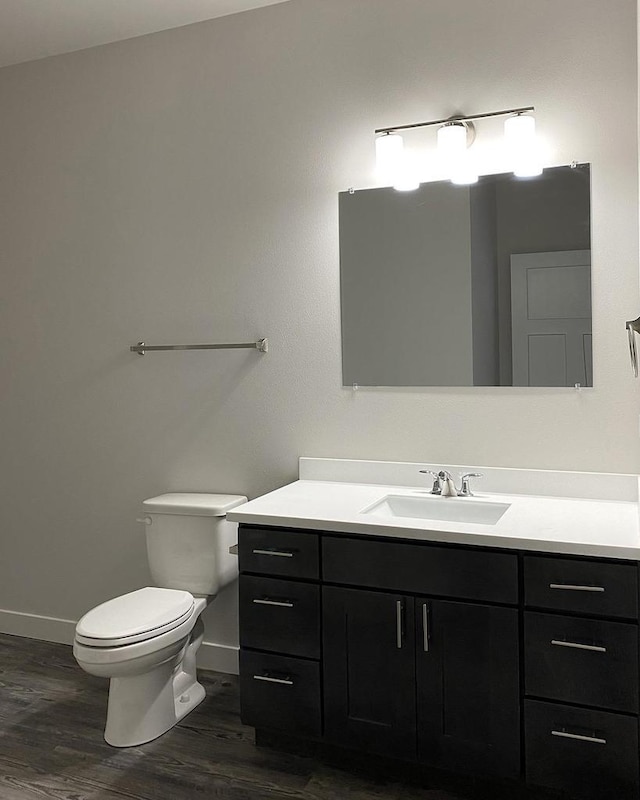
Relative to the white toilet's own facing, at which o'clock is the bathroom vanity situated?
The bathroom vanity is roughly at 9 o'clock from the white toilet.

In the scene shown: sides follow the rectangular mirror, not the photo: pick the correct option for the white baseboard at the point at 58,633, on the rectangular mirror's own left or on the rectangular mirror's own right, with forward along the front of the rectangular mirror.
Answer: on the rectangular mirror's own right

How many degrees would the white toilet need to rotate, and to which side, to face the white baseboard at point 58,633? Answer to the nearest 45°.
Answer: approximately 90° to its right
